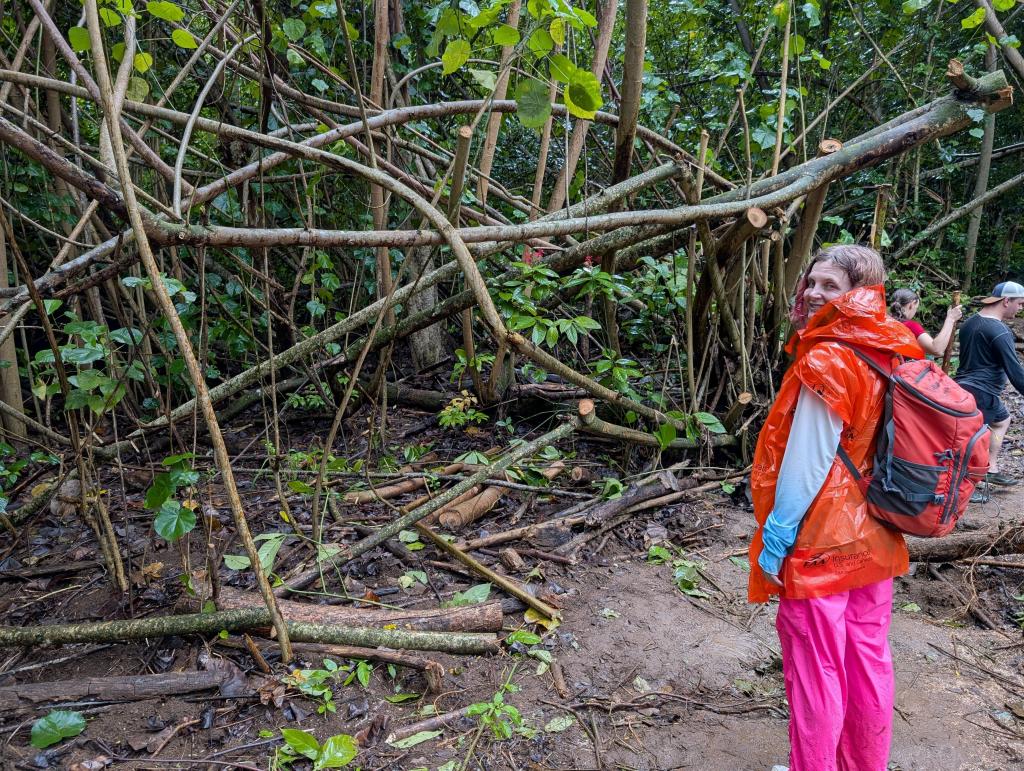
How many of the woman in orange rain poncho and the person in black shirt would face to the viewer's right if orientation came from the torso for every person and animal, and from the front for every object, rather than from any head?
1

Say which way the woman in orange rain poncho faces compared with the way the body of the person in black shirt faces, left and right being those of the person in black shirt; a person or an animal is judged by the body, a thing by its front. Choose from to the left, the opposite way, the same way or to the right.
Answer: the opposite way

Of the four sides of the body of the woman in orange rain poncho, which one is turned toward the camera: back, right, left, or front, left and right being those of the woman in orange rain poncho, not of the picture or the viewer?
left

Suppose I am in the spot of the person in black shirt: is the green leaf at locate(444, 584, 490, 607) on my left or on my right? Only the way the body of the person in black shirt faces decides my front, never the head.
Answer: on my right

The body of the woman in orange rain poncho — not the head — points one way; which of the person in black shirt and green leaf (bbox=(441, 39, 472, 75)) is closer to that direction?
the green leaf

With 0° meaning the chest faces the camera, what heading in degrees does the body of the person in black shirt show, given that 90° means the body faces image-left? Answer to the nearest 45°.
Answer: approximately 270°

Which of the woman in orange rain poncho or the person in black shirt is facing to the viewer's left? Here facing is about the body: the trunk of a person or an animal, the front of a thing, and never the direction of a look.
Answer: the woman in orange rain poncho

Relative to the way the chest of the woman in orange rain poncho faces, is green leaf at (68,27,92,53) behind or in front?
in front
